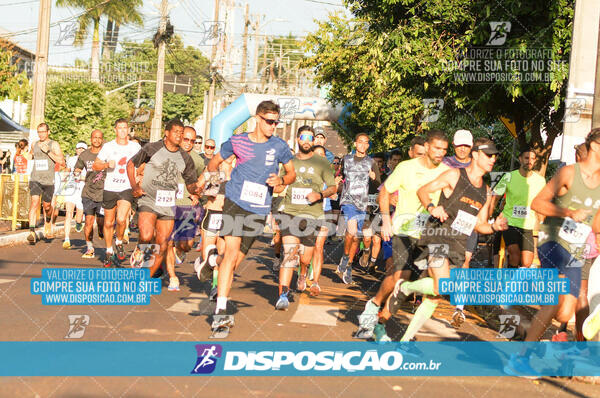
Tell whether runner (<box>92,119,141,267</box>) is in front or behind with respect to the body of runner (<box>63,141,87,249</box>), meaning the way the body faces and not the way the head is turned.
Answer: in front

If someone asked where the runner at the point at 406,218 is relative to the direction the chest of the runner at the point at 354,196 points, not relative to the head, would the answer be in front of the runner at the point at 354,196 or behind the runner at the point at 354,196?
in front

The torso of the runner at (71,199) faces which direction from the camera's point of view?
toward the camera

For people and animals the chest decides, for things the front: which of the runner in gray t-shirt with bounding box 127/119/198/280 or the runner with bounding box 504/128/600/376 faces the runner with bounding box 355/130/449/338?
the runner in gray t-shirt

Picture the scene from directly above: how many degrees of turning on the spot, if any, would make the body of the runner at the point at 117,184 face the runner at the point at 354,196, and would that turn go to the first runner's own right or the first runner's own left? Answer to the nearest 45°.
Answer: approximately 90° to the first runner's own left

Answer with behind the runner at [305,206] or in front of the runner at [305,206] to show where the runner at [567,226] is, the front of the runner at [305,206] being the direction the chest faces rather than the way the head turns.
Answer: in front

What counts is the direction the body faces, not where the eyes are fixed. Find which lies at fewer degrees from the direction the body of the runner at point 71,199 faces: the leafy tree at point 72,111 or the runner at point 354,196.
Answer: the runner

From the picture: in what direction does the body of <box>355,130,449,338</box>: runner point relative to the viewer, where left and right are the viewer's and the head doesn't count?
facing the viewer and to the right of the viewer

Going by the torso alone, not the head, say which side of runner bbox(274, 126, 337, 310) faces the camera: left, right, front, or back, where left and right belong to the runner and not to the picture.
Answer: front

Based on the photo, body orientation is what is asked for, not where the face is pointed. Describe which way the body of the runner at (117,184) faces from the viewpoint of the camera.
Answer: toward the camera
